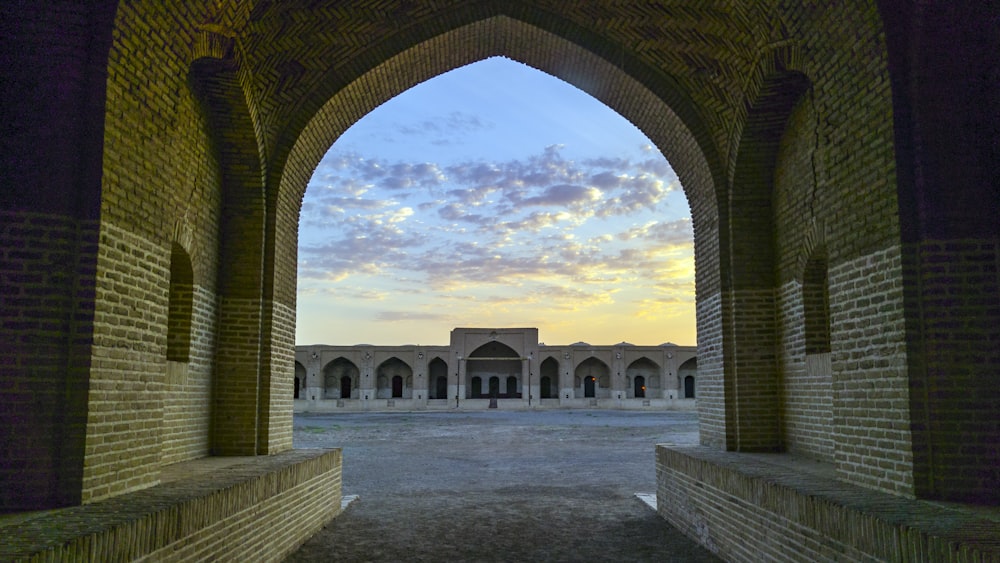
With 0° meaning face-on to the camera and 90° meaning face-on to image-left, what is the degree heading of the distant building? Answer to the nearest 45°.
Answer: approximately 0°

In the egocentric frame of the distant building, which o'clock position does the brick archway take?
The brick archway is roughly at 12 o'clock from the distant building.
